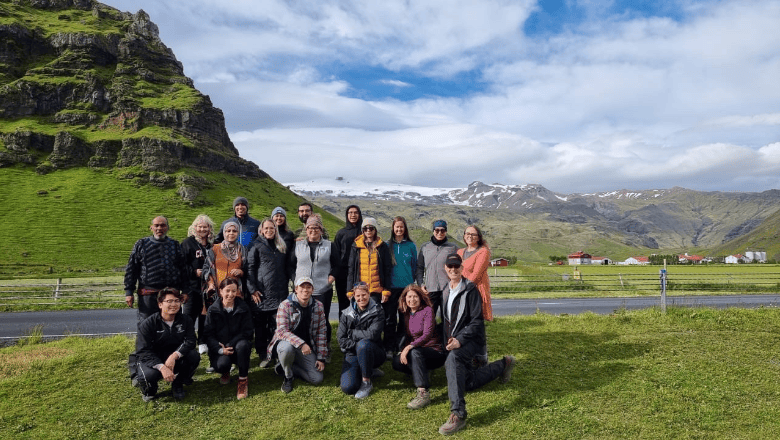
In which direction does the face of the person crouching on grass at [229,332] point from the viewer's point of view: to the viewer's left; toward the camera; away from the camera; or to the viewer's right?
toward the camera

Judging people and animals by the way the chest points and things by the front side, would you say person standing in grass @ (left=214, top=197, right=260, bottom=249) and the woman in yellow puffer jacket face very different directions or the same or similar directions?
same or similar directions

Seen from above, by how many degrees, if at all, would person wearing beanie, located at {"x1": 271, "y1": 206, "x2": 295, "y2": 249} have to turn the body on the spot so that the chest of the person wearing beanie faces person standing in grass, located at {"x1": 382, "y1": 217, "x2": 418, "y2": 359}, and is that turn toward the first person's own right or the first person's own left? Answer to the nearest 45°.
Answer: approximately 90° to the first person's own left

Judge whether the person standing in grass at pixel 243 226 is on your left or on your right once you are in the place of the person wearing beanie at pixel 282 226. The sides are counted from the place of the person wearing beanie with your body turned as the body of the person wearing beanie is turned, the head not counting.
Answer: on your right

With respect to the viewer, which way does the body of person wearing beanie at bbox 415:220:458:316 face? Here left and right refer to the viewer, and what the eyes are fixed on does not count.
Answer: facing the viewer

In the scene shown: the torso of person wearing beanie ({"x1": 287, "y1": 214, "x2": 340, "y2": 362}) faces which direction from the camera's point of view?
toward the camera

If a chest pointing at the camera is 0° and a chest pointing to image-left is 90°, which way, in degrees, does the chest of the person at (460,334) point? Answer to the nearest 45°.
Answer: approximately 45°

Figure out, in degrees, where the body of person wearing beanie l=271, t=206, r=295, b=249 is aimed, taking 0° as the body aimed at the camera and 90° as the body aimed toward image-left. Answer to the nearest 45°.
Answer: approximately 0°

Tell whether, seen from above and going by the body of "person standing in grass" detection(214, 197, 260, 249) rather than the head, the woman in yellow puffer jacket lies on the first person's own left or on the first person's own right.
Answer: on the first person's own left

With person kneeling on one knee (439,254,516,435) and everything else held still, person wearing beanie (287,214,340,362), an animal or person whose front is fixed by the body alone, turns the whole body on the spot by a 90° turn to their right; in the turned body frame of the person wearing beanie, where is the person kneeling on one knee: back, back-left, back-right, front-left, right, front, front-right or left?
back-left

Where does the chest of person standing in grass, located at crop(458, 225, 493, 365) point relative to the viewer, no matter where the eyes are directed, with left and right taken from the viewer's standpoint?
facing the viewer and to the left of the viewer

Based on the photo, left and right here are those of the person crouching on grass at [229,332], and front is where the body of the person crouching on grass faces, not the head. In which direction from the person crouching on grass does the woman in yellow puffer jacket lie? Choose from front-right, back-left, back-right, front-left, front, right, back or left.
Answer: left

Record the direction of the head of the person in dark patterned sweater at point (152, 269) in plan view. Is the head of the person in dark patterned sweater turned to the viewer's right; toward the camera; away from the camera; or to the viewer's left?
toward the camera

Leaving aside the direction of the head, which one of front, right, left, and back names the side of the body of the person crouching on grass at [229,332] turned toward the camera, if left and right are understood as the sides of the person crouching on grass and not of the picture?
front

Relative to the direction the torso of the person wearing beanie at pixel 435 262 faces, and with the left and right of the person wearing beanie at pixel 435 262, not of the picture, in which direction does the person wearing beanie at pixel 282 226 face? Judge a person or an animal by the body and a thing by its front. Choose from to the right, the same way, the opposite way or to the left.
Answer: the same way

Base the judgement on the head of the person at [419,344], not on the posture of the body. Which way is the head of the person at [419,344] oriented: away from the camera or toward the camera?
toward the camera

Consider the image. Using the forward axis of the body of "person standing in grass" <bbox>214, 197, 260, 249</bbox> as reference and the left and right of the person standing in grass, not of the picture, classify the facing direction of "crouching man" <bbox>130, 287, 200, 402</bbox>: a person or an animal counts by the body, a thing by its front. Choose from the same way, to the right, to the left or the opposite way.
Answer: the same way

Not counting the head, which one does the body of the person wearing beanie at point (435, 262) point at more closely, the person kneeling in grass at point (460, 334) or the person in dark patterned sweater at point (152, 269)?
the person kneeling in grass

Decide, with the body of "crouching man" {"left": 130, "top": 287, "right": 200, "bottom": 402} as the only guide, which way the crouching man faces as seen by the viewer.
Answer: toward the camera
